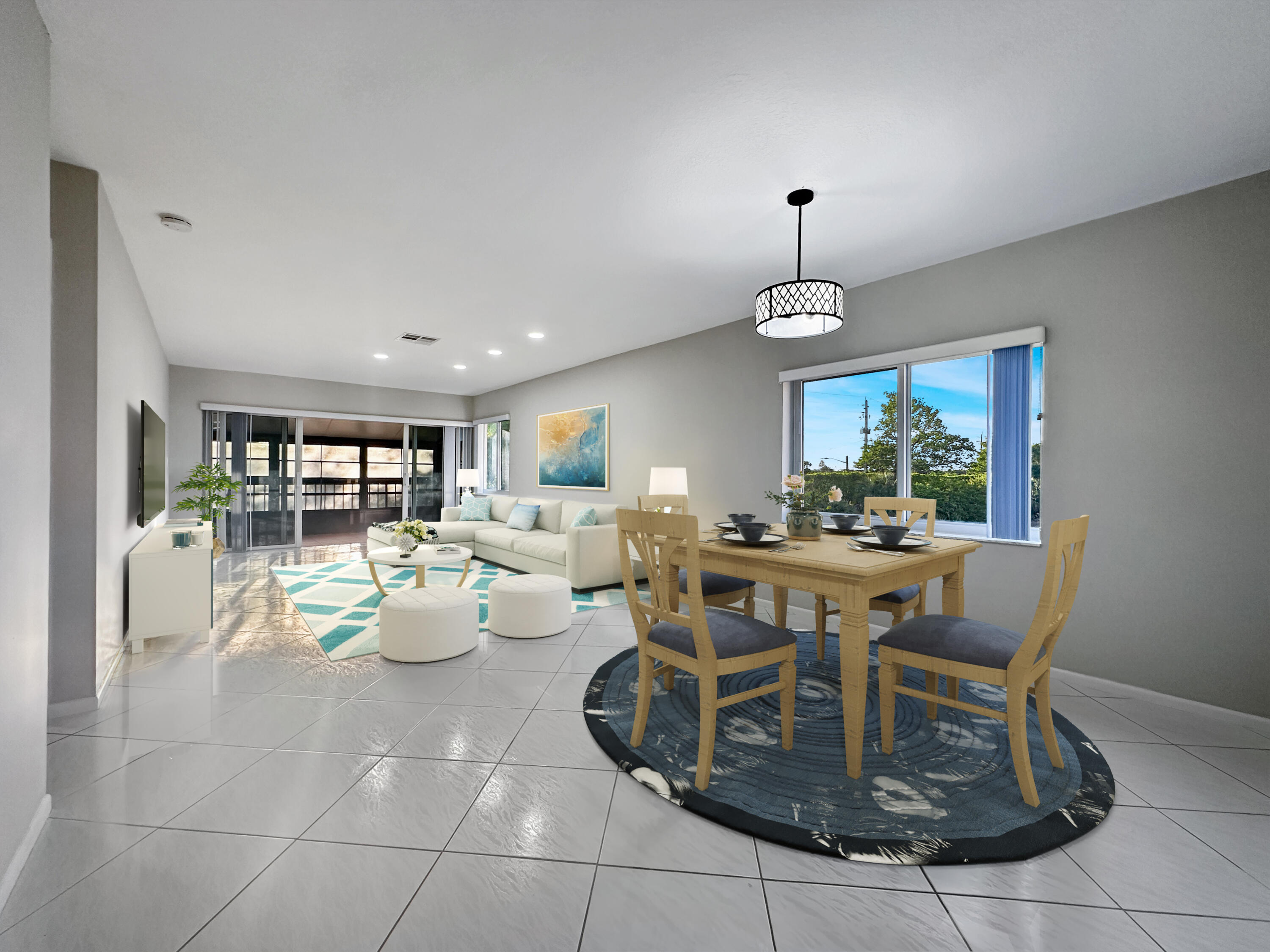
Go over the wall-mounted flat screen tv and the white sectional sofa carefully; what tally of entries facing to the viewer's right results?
1

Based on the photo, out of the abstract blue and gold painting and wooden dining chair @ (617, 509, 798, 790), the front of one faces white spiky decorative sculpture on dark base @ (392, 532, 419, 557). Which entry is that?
the abstract blue and gold painting

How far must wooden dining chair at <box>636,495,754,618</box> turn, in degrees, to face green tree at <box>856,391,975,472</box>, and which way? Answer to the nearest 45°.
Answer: approximately 90° to its left

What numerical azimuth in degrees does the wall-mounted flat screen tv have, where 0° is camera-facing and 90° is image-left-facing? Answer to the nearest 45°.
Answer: approximately 270°

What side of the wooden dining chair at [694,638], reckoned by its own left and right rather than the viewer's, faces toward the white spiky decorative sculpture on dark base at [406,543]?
left

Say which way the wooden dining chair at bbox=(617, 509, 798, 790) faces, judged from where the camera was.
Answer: facing away from the viewer and to the right of the viewer

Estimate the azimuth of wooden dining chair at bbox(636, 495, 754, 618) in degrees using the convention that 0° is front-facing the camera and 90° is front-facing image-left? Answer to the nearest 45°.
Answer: approximately 315°

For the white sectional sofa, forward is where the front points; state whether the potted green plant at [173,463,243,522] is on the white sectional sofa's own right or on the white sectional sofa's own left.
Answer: on the white sectional sofa's own right

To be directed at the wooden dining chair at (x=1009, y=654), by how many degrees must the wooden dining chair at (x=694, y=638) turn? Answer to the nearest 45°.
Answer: approximately 45° to its right

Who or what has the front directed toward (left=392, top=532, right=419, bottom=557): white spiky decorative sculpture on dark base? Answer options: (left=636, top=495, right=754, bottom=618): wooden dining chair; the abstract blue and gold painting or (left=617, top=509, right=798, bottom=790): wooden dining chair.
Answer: the abstract blue and gold painting

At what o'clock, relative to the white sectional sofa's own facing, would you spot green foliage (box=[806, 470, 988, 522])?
The green foliage is roughly at 9 o'clock from the white sectional sofa.
